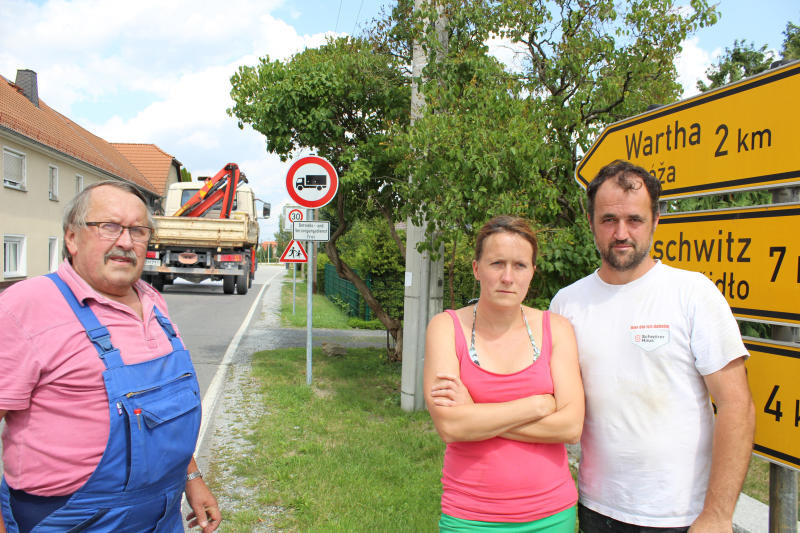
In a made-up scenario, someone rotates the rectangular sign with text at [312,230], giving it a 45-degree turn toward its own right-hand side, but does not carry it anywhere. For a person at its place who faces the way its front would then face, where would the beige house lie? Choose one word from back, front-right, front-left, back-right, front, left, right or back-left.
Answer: right

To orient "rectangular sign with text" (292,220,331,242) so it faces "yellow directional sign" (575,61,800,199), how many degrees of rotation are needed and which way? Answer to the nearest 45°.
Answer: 0° — it already faces it

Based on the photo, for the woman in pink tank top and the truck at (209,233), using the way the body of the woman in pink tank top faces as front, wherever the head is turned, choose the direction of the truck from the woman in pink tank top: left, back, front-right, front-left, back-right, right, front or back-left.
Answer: back-right

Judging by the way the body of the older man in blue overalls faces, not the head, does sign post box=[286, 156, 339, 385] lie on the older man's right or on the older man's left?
on the older man's left

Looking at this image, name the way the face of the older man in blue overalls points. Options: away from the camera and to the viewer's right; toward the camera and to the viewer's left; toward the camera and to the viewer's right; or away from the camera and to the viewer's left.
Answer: toward the camera and to the viewer's right

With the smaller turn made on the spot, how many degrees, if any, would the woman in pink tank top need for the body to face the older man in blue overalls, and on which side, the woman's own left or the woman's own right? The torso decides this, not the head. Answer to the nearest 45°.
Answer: approximately 90° to the woman's own right

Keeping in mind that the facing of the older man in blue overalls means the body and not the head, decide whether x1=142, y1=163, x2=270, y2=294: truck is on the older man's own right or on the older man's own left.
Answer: on the older man's own left
